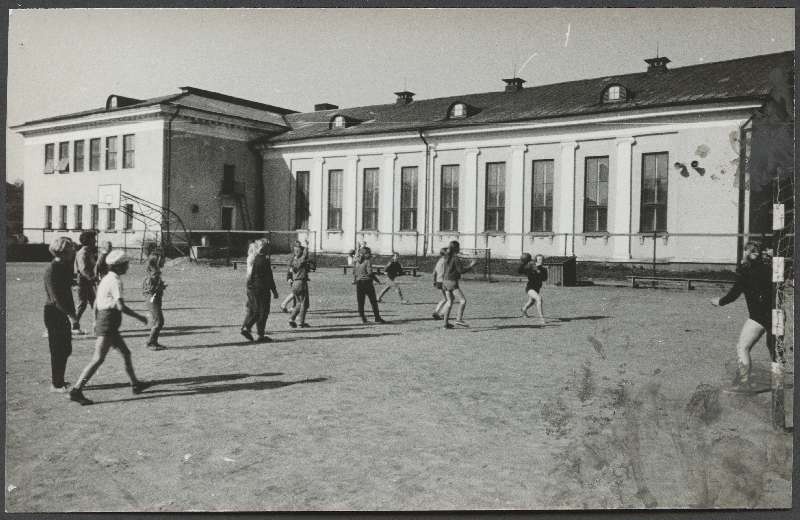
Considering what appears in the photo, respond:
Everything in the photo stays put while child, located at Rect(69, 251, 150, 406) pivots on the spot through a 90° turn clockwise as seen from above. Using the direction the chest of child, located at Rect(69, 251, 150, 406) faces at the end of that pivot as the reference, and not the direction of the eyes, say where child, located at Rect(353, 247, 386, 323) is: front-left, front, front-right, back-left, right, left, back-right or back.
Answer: back-left

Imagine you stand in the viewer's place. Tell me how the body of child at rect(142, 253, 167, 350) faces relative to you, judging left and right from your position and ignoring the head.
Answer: facing to the right of the viewer

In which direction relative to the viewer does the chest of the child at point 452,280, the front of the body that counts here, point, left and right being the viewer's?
facing to the right of the viewer

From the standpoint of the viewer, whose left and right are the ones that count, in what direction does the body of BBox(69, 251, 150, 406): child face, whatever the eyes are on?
facing to the right of the viewer

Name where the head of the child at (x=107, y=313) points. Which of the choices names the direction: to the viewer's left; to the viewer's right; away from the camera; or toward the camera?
to the viewer's right

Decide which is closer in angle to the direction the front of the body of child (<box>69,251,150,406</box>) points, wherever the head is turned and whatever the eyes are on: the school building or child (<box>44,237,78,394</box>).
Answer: the school building
